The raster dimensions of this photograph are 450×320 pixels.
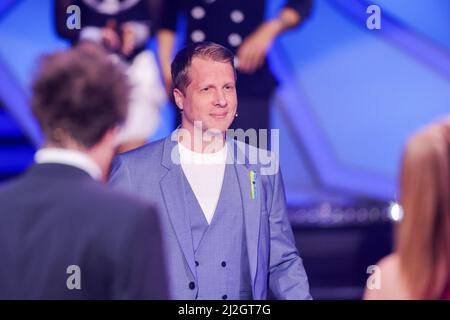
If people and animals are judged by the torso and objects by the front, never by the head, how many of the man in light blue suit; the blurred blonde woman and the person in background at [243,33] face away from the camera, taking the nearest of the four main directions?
1

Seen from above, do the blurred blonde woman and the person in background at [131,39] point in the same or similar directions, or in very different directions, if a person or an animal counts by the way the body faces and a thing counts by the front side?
very different directions

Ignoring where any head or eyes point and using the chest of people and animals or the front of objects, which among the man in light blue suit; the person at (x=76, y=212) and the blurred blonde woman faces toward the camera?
the man in light blue suit

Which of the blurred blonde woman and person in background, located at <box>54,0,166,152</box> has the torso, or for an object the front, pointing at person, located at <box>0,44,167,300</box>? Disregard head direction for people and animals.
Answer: person in background, located at <box>54,0,166,152</box>

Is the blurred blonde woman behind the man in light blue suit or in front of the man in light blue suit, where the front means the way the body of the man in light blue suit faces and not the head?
in front

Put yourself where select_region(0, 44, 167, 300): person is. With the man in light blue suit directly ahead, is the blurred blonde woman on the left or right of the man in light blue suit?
right

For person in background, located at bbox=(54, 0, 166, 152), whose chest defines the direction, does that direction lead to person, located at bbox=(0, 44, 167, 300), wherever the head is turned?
yes

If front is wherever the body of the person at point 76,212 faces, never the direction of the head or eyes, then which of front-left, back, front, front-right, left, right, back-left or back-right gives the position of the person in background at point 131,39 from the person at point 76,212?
front-left

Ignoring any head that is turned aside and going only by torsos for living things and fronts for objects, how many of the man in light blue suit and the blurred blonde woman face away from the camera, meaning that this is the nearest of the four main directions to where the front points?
1

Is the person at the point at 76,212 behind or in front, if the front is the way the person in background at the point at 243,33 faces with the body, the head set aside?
in front

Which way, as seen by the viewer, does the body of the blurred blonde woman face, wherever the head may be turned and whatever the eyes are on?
away from the camera

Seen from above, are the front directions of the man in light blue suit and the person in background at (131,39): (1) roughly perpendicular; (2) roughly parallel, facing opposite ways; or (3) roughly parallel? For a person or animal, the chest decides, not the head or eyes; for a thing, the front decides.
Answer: roughly parallel

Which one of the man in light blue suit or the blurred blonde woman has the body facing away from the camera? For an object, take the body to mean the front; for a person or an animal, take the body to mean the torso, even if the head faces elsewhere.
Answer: the blurred blonde woman

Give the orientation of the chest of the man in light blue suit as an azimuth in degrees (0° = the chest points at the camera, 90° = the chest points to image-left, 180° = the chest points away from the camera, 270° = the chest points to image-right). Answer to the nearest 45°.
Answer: approximately 0°

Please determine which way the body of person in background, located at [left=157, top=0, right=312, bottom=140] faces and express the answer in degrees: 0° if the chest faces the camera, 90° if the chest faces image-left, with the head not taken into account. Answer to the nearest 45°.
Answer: approximately 0°

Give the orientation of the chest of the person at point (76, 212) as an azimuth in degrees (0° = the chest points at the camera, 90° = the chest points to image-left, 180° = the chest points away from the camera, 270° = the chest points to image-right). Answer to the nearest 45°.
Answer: approximately 225°
